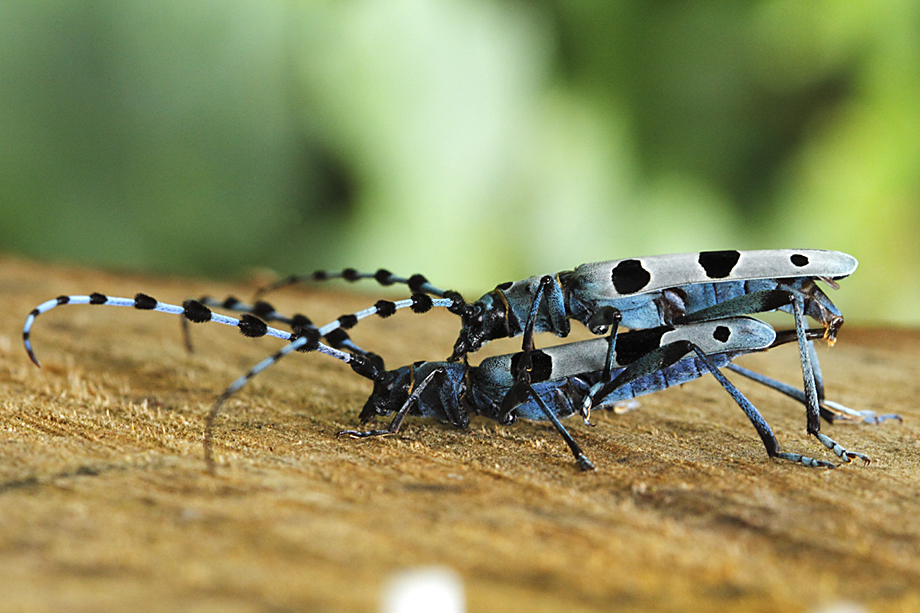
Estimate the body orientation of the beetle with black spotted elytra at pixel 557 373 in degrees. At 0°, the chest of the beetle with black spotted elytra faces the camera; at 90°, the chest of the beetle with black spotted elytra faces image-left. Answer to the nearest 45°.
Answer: approximately 90°

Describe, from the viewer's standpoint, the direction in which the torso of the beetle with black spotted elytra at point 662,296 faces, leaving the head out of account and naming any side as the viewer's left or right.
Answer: facing to the left of the viewer
